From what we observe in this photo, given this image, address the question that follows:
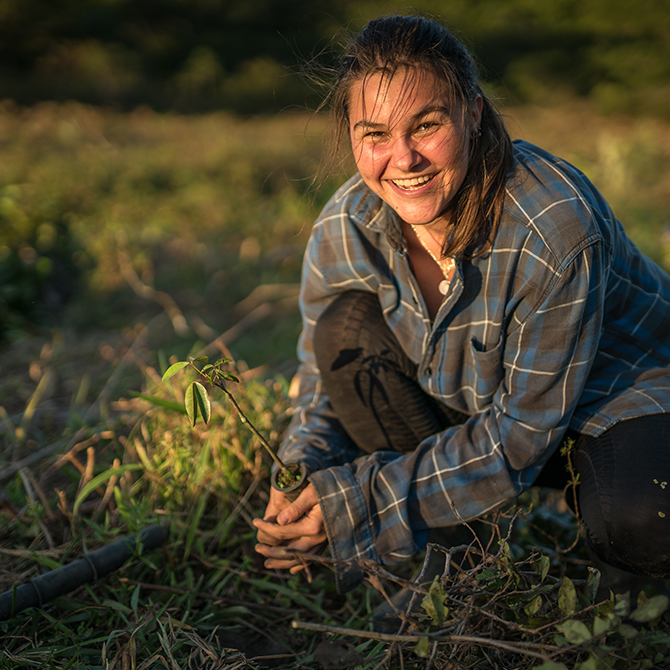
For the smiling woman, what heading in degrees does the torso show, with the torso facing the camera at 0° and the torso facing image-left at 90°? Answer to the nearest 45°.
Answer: approximately 45°
